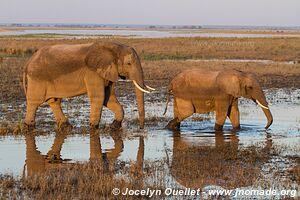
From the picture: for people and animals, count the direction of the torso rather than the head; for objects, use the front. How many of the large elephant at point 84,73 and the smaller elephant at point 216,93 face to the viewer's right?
2

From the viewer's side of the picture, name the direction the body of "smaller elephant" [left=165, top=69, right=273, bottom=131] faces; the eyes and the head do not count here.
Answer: to the viewer's right

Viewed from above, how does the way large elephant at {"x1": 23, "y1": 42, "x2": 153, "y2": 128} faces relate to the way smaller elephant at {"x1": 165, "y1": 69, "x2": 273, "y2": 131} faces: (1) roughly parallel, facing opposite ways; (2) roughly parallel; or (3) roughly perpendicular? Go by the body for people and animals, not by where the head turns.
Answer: roughly parallel

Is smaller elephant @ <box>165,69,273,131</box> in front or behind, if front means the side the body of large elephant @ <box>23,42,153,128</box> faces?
in front

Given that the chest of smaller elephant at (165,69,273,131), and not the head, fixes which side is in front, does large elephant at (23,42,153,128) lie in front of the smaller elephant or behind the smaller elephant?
behind

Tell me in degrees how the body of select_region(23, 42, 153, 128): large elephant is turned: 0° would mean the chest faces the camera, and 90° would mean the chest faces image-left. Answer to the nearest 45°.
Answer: approximately 270°
